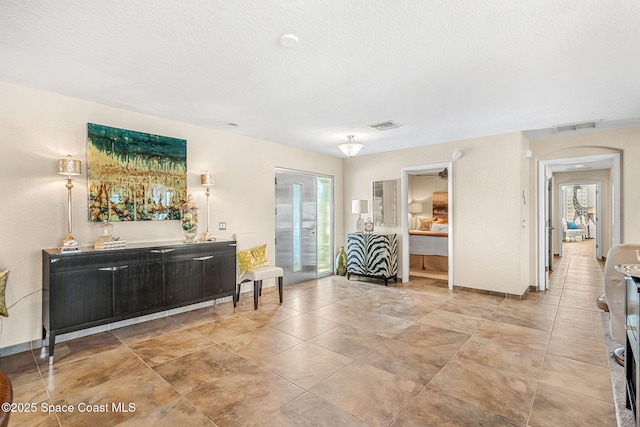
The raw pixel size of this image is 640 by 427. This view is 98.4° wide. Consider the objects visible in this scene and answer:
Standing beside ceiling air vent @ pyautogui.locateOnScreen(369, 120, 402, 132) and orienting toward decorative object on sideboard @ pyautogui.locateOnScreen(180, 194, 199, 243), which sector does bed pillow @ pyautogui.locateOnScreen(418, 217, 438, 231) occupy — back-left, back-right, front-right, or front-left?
back-right

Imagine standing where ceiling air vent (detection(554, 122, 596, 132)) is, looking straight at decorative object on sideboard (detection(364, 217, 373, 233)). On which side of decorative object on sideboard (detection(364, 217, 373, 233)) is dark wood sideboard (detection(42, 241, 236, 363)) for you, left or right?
left

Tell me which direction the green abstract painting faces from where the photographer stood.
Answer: facing the viewer and to the right of the viewer

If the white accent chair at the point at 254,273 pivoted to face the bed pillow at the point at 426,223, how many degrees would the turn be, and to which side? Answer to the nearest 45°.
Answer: approximately 90° to its left

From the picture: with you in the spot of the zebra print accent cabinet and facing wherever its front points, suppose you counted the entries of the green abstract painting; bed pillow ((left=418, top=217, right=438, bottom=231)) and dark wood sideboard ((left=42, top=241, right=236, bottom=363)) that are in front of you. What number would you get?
2

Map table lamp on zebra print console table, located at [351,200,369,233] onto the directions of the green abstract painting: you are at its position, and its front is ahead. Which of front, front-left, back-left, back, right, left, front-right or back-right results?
front-left

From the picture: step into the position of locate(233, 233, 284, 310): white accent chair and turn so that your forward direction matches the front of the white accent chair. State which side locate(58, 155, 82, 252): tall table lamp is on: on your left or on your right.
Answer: on your right

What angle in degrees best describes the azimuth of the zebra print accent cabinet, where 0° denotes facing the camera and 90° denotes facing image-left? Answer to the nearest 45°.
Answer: approximately 45°

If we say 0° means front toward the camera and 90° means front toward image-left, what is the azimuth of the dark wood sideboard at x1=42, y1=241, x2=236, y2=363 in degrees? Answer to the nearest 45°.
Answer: approximately 315°

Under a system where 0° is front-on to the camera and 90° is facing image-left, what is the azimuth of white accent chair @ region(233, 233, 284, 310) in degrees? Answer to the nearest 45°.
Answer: approximately 315°
